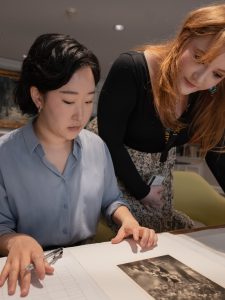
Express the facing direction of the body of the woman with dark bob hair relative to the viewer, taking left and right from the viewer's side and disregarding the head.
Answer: facing the viewer and to the right of the viewer

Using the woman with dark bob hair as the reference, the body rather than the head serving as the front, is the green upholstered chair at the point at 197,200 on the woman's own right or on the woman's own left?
on the woman's own left

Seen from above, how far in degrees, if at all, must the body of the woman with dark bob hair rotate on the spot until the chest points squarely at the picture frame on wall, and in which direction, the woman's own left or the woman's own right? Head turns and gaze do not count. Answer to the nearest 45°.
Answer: approximately 135° to the woman's own left

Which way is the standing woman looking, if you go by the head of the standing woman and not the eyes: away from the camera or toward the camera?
toward the camera

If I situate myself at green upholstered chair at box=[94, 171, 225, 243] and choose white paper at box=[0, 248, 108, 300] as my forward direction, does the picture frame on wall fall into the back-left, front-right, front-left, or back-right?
back-right
